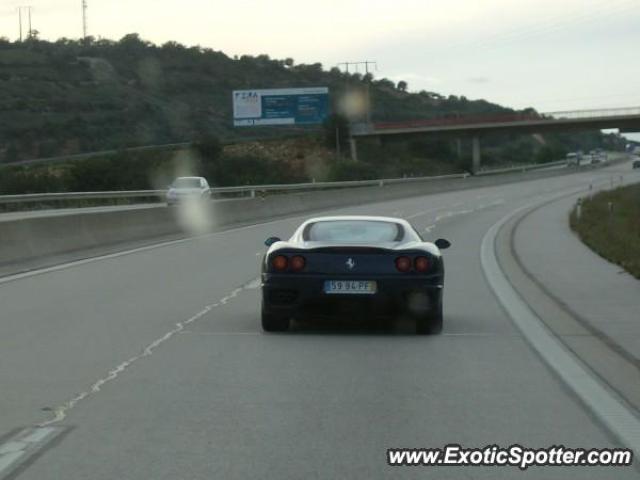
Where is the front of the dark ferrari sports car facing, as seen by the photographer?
facing away from the viewer
